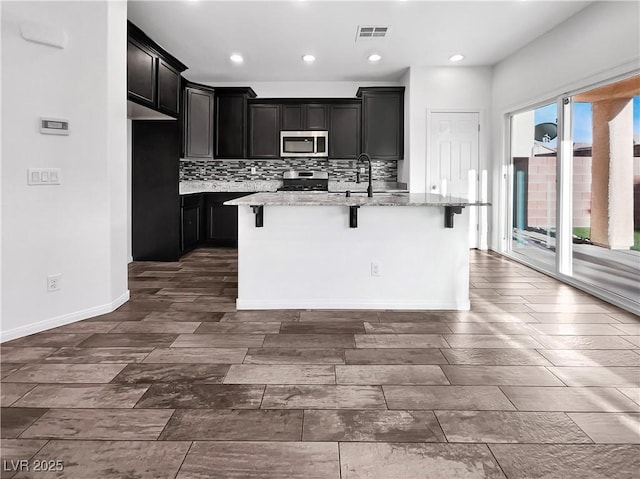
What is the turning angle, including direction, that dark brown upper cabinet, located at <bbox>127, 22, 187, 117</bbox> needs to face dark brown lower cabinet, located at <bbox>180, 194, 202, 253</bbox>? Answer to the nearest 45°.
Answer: approximately 135° to its left
